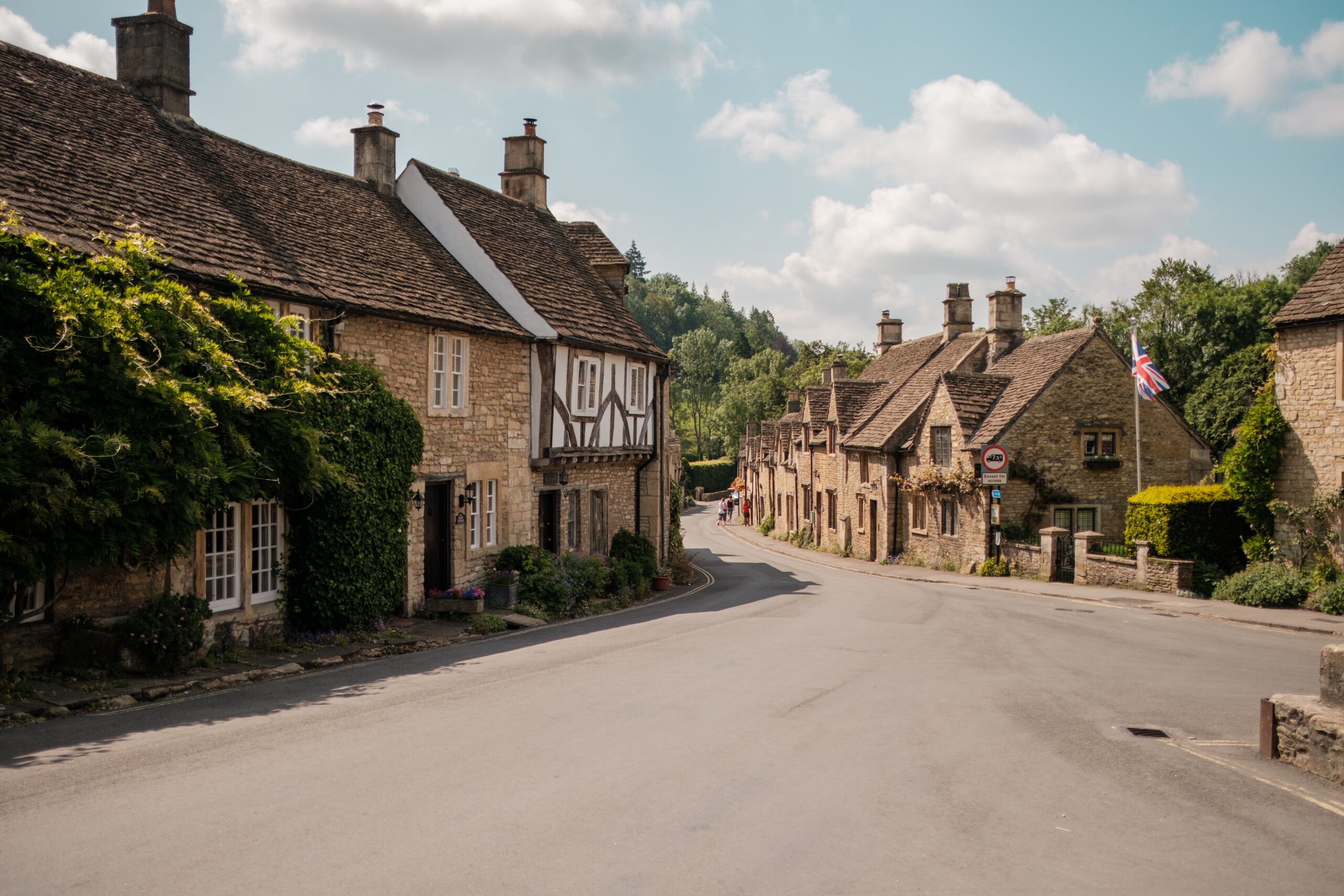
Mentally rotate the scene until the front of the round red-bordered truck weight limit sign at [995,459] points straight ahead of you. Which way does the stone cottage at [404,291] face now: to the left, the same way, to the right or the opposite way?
to the left

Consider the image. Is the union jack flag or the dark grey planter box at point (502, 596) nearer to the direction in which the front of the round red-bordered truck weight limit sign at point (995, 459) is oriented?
the dark grey planter box

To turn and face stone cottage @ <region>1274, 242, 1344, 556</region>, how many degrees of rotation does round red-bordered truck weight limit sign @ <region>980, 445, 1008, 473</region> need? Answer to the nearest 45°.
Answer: approximately 45° to its left

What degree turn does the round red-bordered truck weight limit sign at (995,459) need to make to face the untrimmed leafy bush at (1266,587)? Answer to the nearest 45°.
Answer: approximately 45° to its left

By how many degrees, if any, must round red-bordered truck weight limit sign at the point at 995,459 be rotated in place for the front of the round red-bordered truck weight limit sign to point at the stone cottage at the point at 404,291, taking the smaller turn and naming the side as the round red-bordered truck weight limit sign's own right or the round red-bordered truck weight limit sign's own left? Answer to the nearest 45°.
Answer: approximately 45° to the round red-bordered truck weight limit sign's own right

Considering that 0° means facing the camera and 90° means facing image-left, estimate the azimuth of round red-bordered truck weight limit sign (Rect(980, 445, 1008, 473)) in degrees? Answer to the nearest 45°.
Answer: approximately 0°

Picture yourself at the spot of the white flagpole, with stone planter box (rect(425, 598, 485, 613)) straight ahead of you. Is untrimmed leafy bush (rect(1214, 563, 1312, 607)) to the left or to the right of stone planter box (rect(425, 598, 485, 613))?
left

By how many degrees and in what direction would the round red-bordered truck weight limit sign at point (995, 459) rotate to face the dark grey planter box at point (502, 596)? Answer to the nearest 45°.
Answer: approximately 45° to its right

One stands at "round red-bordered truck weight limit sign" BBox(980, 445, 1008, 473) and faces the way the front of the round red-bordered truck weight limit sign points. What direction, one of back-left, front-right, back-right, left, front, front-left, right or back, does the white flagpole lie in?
back-left
